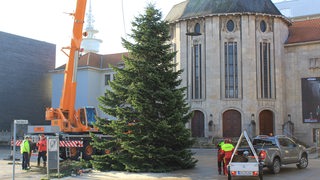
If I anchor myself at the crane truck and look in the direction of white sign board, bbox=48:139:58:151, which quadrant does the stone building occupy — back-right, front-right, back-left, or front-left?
back-left

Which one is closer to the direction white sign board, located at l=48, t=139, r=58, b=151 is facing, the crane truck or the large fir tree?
the large fir tree

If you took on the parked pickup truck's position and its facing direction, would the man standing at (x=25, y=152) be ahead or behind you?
behind

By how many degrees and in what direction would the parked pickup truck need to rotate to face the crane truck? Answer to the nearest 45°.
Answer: approximately 135° to its left

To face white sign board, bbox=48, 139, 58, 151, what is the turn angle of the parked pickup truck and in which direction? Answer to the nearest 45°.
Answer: approximately 180°

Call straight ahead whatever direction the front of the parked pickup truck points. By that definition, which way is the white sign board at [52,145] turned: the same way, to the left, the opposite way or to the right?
to the right

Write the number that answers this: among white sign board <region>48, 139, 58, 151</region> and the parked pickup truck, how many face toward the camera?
1

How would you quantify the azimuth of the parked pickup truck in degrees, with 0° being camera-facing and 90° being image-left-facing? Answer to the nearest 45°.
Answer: approximately 225°
